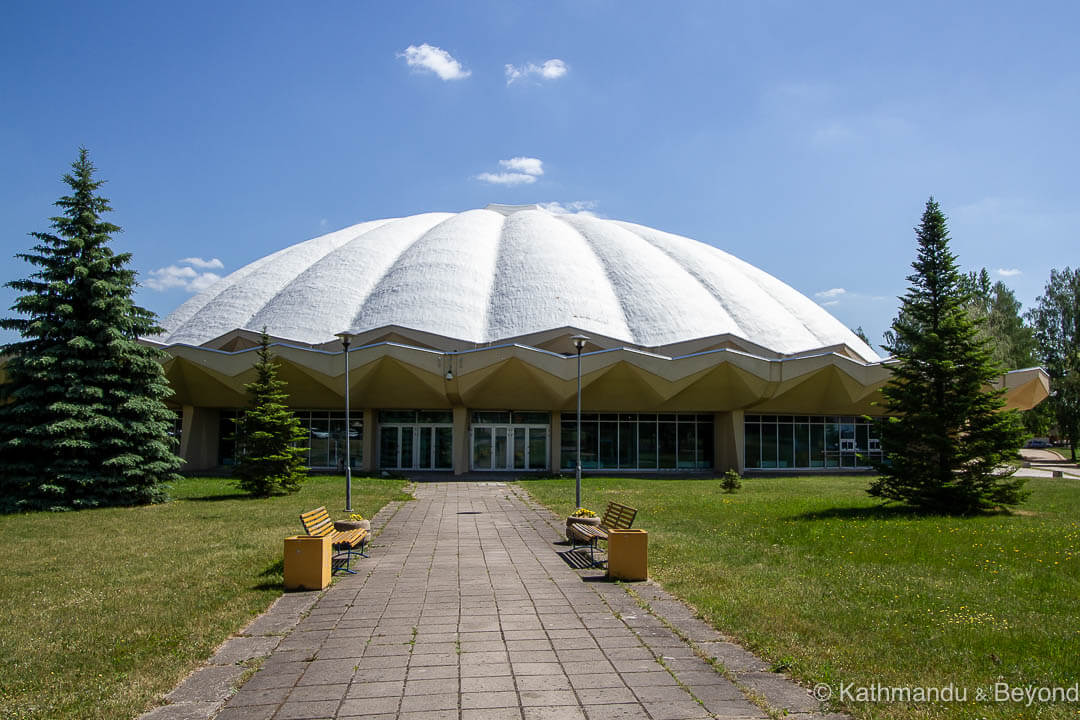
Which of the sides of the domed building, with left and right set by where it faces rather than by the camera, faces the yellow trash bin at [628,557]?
front

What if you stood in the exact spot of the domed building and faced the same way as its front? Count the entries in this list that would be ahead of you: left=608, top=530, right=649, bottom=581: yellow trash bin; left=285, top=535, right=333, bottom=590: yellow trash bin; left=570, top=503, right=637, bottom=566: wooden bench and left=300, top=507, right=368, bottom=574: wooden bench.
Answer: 4

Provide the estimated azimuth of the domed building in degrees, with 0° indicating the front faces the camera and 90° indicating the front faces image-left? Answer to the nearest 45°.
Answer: approximately 0°

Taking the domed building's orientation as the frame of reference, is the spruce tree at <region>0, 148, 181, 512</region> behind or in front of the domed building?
in front

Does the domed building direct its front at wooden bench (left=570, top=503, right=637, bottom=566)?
yes

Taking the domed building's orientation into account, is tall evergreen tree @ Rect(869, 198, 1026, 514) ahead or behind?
ahead

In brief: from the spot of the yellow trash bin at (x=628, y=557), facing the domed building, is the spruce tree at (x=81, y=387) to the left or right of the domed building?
left
